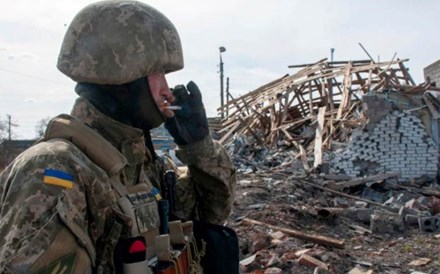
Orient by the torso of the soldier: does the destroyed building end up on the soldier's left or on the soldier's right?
on the soldier's left

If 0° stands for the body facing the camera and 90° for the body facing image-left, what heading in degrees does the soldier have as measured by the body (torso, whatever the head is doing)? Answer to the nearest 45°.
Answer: approximately 270°

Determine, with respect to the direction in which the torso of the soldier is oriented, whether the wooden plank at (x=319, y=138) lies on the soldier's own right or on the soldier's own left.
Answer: on the soldier's own left

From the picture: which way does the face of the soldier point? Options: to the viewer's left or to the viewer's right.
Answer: to the viewer's right

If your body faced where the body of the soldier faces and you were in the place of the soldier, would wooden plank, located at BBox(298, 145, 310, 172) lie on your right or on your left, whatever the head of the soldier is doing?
on your left
